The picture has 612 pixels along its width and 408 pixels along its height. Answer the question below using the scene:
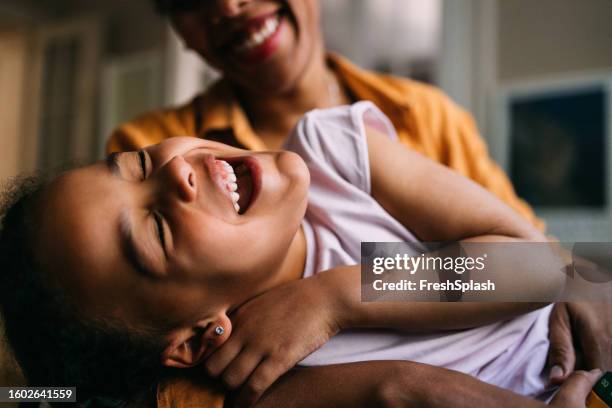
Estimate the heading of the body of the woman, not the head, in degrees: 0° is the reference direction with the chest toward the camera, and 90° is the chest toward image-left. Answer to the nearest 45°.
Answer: approximately 0°
